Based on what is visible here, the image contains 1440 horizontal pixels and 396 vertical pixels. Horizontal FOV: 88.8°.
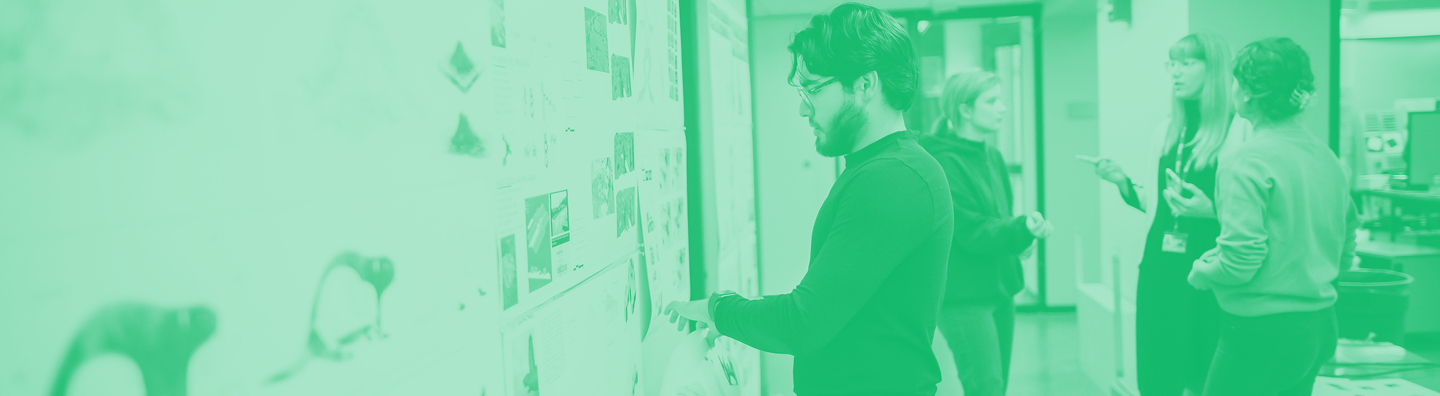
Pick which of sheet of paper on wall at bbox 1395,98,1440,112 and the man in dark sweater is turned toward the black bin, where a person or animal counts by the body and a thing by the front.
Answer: the sheet of paper on wall

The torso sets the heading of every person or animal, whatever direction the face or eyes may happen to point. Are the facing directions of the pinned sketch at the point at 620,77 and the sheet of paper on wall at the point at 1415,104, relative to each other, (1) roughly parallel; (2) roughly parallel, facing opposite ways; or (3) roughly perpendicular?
roughly perpendicular

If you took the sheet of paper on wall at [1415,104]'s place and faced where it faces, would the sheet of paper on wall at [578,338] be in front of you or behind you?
in front

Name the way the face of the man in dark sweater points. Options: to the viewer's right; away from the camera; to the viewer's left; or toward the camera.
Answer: to the viewer's left

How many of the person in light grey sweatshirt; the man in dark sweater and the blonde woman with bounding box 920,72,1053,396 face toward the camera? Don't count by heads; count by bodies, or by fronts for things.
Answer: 0

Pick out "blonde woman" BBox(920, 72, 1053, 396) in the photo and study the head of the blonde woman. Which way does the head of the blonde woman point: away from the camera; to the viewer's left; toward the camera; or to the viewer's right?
to the viewer's right

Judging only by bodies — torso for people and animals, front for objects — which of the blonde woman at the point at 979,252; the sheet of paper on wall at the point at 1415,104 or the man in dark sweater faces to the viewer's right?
the blonde woman

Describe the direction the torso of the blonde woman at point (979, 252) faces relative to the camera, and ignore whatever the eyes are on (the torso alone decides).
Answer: to the viewer's right

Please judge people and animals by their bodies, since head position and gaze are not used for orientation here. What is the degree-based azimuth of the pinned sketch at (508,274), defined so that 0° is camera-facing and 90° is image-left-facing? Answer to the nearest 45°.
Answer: approximately 315°

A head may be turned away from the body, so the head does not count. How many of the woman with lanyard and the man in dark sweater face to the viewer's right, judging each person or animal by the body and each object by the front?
0

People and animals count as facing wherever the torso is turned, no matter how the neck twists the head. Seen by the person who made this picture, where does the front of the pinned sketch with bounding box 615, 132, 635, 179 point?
facing the viewer and to the right of the viewer

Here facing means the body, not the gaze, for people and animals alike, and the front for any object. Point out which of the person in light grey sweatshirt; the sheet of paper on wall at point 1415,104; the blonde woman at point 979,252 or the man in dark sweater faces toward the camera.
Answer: the sheet of paper on wall

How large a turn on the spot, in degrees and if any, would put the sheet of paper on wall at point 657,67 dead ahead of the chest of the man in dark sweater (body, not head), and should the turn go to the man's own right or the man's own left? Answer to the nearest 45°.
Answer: approximately 45° to the man's own right

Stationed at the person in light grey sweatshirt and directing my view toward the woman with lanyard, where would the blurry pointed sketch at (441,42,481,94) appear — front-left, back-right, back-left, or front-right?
back-left

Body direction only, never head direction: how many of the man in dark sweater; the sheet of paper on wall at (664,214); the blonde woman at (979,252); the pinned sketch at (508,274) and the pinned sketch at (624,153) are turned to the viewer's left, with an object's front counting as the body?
1

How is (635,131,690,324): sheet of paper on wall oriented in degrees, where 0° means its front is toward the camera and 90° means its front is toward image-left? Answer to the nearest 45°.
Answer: approximately 315°

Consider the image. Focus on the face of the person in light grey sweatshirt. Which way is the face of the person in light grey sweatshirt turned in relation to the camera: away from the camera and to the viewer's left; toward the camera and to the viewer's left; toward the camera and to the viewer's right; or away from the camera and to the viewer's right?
away from the camera and to the viewer's left

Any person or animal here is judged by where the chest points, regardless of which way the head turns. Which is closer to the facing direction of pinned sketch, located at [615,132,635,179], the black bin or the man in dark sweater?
the man in dark sweater

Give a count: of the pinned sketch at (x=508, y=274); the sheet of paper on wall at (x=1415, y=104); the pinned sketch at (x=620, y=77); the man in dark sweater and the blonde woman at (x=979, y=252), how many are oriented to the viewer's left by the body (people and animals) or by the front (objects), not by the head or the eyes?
1

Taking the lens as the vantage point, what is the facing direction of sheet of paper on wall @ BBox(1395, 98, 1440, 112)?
facing the viewer

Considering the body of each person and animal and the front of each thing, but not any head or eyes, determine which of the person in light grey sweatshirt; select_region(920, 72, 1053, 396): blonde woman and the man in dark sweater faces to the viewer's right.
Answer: the blonde woman
